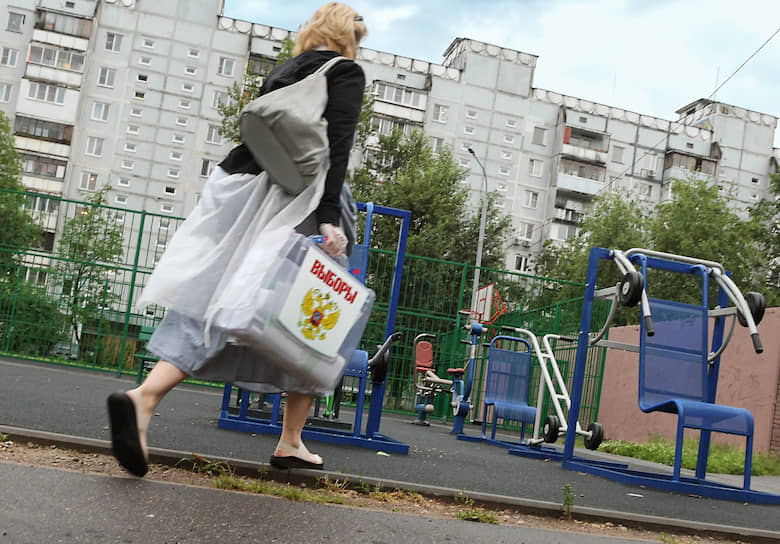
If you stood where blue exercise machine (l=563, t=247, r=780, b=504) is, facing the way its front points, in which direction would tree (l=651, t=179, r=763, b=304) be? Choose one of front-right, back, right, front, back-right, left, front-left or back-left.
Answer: back-left

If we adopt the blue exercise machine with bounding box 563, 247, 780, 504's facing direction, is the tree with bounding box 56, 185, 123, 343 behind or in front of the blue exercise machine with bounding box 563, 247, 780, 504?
behind

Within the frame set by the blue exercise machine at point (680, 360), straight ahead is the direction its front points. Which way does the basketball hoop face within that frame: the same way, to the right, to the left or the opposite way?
to the right

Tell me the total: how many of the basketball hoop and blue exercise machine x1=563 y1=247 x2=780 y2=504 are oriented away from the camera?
0

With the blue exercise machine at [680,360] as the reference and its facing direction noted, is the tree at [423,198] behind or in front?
behind

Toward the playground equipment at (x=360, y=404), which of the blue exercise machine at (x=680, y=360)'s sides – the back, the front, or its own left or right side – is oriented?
right

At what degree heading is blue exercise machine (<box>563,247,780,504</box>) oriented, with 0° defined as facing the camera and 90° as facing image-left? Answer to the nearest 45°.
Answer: approximately 315°

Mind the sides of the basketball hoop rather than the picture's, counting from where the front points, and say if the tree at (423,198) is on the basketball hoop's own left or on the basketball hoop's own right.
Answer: on the basketball hoop's own right

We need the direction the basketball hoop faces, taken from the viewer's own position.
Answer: facing the viewer and to the left of the viewer
